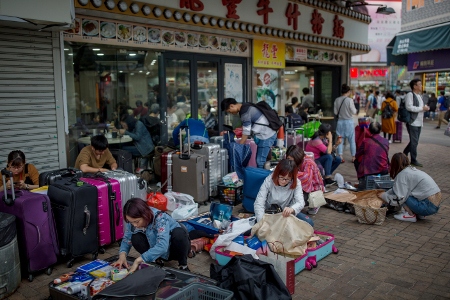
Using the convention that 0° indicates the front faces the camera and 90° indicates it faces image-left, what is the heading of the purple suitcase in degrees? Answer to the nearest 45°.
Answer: approximately 315°

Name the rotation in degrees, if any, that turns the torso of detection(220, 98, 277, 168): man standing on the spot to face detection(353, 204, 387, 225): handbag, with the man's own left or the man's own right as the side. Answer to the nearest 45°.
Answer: approximately 135° to the man's own left

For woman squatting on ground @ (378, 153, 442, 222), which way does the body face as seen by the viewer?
to the viewer's left

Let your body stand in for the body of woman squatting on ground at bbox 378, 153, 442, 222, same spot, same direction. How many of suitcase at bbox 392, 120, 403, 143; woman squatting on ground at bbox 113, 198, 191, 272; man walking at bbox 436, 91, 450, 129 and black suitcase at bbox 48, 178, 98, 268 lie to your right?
2

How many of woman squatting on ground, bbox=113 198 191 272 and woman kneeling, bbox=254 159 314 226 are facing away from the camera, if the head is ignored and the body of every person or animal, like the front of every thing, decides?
0

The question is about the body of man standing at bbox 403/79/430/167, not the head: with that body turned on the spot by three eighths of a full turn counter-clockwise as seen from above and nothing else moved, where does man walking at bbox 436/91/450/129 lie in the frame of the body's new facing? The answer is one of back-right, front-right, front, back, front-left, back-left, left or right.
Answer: front-right
